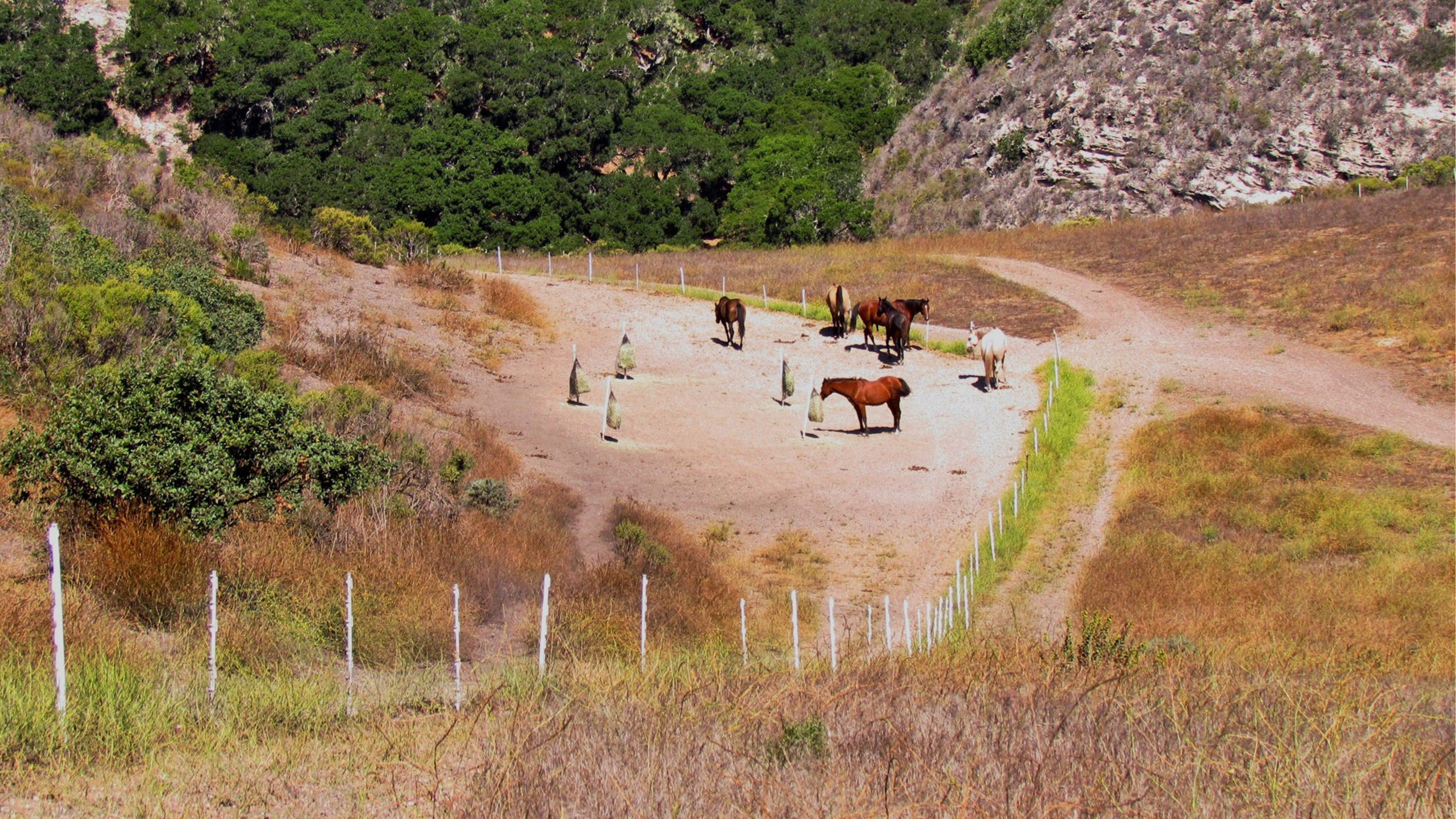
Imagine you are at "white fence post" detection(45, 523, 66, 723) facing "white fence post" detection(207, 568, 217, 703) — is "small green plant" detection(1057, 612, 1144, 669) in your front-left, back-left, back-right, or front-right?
front-right

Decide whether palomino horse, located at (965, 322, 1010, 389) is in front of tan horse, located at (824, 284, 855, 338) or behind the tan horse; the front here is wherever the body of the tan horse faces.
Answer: behind

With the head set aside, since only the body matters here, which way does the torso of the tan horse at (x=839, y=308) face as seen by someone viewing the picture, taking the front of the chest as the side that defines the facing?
away from the camera

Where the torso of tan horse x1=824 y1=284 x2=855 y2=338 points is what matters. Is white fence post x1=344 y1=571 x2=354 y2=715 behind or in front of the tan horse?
behind

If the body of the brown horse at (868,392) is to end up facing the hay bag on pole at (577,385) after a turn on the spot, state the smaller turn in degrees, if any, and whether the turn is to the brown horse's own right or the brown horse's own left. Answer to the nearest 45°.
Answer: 0° — it already faces it

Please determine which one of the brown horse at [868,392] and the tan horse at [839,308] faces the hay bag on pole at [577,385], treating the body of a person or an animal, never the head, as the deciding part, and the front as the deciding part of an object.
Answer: the brown horse at [868,392]

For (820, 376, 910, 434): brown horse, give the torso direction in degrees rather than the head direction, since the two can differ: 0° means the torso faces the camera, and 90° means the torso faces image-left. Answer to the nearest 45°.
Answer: approximately 90°

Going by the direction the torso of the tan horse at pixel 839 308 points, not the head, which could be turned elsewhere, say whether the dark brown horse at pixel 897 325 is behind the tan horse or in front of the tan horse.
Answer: behind

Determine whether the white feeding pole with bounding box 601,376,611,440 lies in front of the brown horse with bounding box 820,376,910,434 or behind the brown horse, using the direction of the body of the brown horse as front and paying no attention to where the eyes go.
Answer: in front

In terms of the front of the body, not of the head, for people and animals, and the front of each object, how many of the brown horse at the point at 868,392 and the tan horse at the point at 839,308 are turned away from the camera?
1

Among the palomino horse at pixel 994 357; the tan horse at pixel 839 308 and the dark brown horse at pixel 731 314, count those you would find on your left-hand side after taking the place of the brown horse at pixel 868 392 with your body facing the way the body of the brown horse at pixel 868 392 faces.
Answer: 0

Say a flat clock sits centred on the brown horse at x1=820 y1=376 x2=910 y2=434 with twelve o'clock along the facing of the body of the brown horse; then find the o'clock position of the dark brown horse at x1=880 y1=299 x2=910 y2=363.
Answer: The dark brown horse is roughly at 3 o'clock from the brown horse.

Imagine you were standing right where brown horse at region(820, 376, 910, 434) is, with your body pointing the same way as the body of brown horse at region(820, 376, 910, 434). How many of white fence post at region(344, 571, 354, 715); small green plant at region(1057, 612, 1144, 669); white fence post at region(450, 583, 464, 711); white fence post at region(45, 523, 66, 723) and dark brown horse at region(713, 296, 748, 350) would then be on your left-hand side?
4

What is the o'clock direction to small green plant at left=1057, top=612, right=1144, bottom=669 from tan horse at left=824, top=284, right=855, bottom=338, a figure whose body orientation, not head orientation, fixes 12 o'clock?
The small green plant is roughly at 6 o'clock from the tan horse.

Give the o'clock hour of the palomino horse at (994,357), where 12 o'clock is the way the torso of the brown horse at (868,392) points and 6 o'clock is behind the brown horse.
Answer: The palomino horse is roughly at 4 o'clock from the brown horse.
